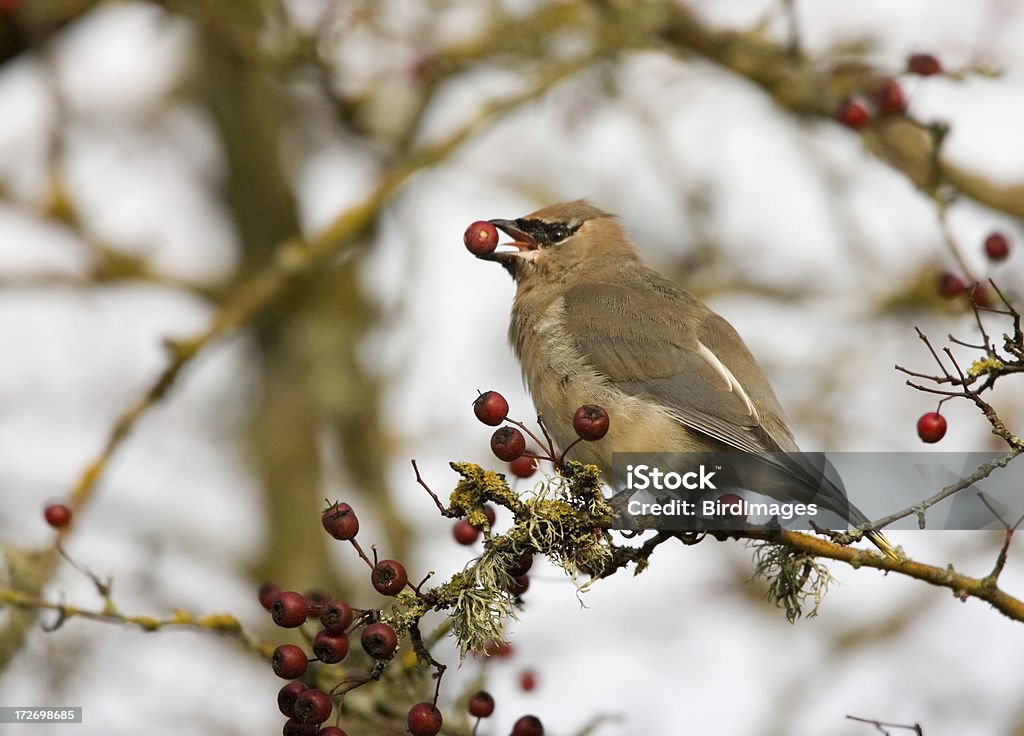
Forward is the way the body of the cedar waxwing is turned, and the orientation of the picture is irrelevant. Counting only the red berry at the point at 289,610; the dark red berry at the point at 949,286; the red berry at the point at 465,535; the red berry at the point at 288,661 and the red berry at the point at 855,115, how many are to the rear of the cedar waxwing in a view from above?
2

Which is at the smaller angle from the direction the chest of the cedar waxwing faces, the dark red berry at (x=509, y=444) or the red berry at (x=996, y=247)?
the dark red berry

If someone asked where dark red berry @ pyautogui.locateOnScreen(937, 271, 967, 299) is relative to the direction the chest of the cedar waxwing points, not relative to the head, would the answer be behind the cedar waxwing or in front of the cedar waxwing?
behind

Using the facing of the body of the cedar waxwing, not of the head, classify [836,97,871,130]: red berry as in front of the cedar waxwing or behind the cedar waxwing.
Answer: behind

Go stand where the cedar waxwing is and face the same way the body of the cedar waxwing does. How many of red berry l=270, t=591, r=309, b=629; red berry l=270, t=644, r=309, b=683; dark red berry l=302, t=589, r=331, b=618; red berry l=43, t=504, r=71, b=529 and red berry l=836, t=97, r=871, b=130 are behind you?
1

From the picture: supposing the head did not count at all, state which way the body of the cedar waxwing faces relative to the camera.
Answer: to the viewer's left

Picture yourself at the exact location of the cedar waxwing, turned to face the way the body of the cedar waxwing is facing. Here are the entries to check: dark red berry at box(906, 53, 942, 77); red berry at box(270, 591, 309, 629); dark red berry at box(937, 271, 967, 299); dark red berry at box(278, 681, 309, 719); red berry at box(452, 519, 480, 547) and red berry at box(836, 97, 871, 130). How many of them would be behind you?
3

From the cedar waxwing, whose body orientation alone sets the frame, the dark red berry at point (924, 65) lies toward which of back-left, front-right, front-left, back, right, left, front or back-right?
back

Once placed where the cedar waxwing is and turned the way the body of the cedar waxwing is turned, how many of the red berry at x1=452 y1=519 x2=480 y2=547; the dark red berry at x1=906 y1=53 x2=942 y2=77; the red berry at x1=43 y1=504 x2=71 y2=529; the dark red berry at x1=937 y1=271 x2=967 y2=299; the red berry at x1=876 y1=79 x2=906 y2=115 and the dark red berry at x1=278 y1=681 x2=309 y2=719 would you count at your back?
3
